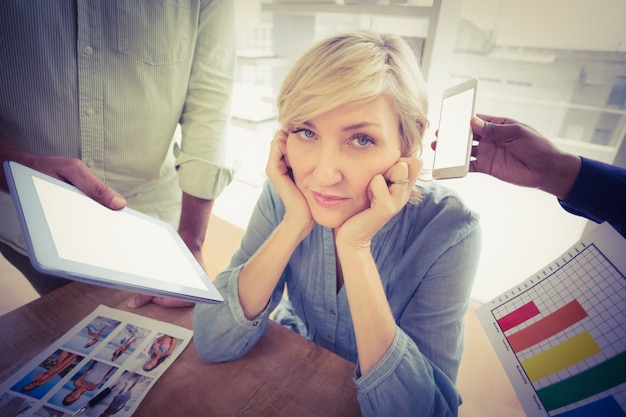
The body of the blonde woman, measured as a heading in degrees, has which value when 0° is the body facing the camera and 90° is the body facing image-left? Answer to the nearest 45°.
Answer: approximately 45°
